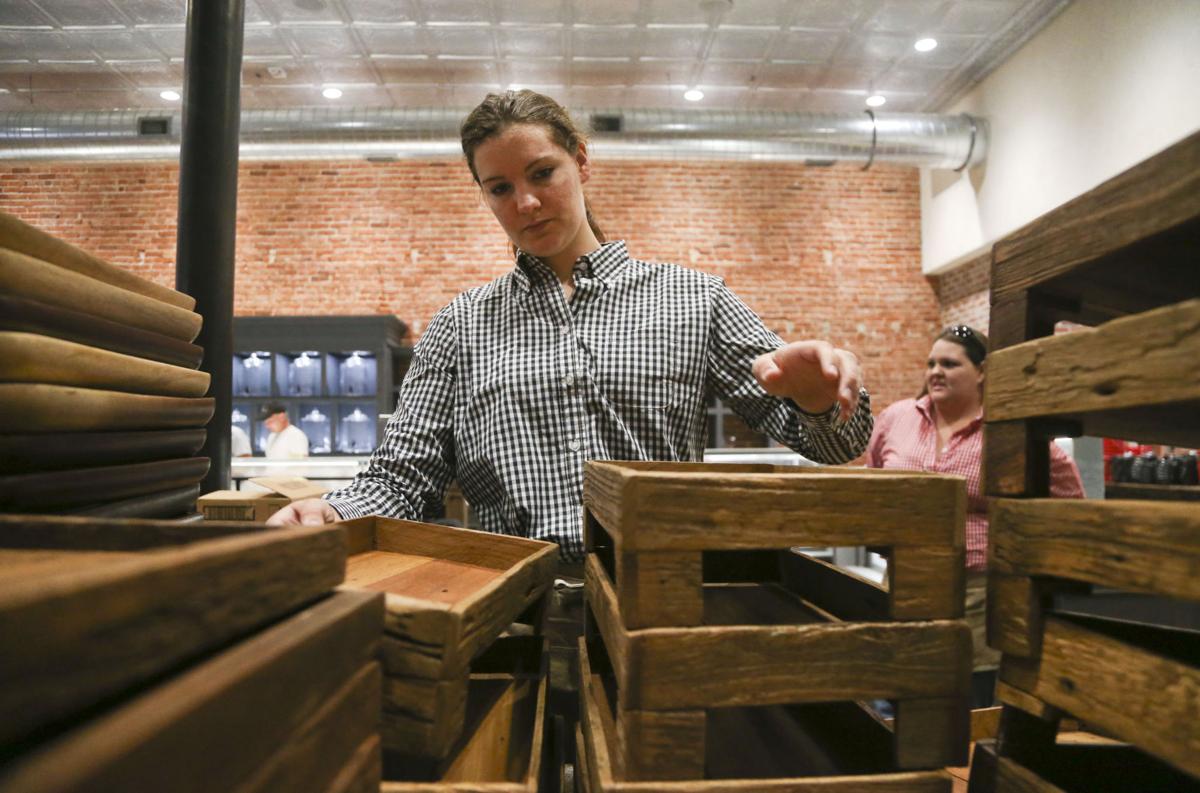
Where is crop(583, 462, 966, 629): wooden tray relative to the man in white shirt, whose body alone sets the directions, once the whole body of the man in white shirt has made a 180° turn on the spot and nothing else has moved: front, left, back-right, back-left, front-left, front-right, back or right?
back-right

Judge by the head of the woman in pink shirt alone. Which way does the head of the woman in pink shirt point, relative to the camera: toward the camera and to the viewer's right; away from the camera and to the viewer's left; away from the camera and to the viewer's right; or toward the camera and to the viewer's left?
toward the camera and to the viewer's left

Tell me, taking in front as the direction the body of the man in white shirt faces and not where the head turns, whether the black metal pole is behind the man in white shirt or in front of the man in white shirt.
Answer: in front

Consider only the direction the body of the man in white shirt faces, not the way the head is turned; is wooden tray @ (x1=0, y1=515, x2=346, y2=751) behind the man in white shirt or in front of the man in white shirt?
in front

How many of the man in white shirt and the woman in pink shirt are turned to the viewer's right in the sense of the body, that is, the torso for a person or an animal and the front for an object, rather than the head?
0

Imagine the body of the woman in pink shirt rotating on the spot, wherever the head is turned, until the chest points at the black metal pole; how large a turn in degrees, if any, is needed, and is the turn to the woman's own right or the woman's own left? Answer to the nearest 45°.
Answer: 0° — they already face it

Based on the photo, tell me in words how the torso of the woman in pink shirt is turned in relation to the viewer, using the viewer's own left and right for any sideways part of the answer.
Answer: facing the viewer and to the left of the viewer

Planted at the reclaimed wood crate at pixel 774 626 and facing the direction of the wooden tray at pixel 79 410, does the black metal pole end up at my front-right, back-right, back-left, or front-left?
front-right

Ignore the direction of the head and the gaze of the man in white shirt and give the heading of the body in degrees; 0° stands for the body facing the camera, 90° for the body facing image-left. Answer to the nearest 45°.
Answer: approximately 45°

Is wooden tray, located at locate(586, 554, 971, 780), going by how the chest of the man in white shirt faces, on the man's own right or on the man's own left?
on the man's own left
